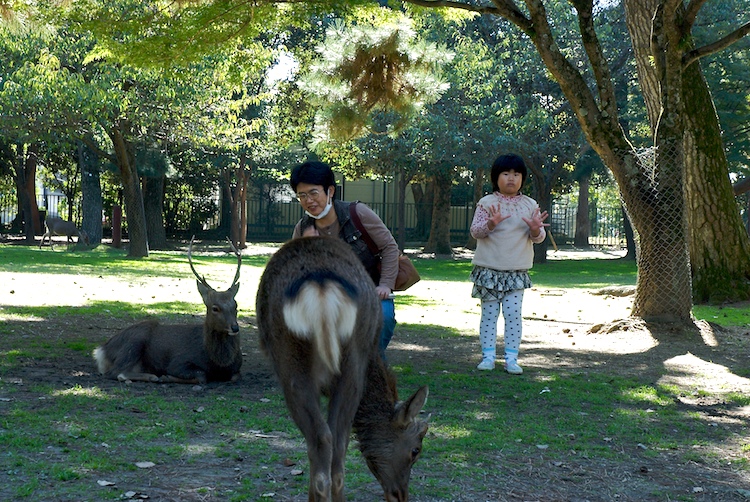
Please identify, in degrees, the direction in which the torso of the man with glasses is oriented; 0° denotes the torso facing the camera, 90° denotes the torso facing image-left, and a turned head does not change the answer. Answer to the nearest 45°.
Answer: approximately 45°

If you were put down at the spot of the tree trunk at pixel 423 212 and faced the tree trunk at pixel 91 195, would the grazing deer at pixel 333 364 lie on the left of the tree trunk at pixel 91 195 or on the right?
left

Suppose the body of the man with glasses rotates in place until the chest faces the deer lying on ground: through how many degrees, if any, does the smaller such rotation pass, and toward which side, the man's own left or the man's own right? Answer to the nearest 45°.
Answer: approximately 90° to the man's own right

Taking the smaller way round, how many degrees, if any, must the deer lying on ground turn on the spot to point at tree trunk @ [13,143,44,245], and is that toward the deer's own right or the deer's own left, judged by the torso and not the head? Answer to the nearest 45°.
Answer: approximately 90° to the deer's own left

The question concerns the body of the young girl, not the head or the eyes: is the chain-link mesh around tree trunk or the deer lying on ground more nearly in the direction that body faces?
the deer lying on ground

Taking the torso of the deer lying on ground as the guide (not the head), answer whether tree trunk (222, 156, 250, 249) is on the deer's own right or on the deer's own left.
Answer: on the deer's own left

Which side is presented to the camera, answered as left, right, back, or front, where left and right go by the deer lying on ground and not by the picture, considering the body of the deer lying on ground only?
right

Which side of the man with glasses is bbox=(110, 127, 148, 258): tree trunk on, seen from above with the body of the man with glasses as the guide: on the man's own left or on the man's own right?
on the man's own right

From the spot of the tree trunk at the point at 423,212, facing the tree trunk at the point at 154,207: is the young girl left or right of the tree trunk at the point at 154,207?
left

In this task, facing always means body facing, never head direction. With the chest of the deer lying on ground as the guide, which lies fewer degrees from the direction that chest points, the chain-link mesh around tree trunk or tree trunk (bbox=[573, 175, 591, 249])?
the chain-link mesh around tree trunk

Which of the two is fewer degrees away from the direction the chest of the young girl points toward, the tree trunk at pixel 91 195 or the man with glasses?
the man with glasses

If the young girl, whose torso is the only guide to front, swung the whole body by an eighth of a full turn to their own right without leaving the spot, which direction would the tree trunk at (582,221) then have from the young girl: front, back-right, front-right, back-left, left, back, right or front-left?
back-right

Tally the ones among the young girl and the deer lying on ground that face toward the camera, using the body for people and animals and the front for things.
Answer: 1
